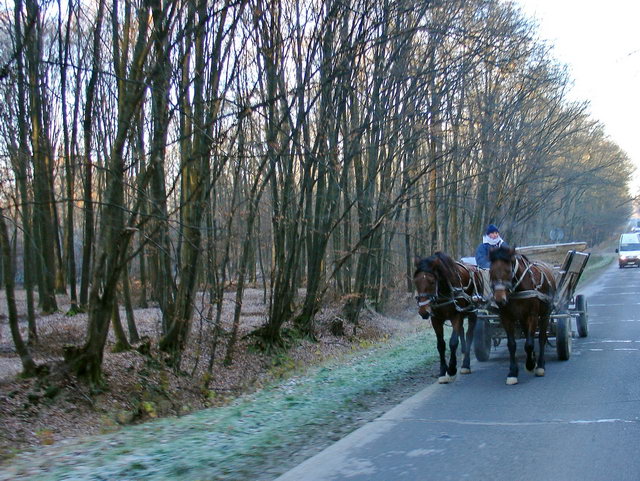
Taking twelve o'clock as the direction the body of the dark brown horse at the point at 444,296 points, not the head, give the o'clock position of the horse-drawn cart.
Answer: The horse-drawn cart is roughly at 6 o'clock from the dark brown horse.

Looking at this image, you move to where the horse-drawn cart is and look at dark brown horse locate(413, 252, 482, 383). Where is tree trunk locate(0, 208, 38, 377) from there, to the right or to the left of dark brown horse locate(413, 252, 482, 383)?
right

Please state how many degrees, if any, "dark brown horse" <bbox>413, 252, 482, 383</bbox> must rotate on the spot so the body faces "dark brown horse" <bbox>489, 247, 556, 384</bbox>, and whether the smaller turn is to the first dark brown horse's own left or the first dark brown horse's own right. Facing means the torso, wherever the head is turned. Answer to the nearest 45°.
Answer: approximately 135° to the first dark brown horse's own left

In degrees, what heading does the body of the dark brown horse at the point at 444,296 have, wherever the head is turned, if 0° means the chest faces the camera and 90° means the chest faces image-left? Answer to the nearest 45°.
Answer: approximately 45°

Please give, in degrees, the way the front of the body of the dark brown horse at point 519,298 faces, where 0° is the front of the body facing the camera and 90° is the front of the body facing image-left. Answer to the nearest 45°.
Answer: approximately 45°

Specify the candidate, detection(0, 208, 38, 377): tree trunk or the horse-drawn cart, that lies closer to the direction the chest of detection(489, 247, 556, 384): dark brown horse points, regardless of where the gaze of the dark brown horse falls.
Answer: the tree trunk

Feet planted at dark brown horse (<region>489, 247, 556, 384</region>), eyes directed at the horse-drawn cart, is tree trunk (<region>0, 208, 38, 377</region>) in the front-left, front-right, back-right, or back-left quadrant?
back-left

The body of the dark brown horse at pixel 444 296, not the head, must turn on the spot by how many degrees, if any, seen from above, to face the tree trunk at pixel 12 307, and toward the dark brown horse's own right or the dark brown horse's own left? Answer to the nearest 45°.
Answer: approximately 45° to the dark brown horse's own right

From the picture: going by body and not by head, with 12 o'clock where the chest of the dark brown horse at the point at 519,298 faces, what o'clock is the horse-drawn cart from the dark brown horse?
The horse-drawn cart is roughly at 5 o'clock from the dark brown horse.
